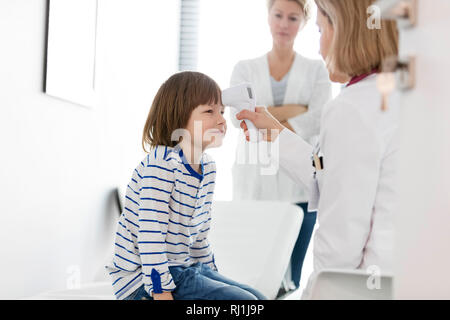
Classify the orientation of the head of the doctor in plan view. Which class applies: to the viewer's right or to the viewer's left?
to the viewer's left

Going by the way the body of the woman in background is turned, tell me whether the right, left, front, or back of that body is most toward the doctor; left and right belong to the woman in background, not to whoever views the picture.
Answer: front

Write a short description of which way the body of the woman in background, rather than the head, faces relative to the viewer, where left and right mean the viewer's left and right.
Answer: facing the viewer

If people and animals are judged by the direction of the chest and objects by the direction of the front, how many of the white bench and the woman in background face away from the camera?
0

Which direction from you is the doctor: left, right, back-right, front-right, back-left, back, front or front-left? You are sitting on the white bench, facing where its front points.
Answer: front-left

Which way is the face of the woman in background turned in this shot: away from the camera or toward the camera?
toward the camera
